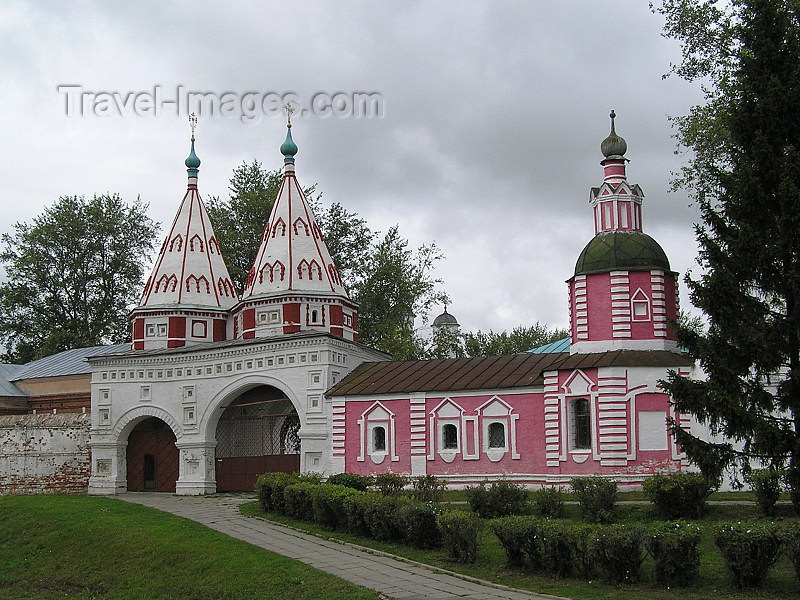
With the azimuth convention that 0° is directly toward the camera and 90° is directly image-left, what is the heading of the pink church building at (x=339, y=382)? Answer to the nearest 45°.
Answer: approximately 0°

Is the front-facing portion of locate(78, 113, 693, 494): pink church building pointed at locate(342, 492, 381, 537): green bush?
yes

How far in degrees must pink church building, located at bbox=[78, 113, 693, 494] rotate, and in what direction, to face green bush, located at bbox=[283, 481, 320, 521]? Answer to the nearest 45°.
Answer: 0° — it already faces it

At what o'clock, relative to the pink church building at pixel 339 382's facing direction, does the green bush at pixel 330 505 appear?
The green bush is roughly at 12 o'clock from the pink church building.

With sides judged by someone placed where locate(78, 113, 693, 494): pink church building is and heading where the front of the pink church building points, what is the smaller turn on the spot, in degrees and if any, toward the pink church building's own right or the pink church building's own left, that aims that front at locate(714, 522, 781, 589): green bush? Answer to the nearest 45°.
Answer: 0° — it already faces it

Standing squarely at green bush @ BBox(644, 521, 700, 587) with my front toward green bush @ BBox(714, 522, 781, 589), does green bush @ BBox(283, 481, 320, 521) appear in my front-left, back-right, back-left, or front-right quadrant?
back-left

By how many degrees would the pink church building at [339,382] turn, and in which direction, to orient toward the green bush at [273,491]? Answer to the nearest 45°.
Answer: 0° — it already faces it
